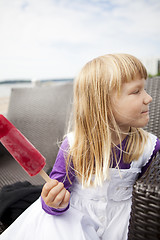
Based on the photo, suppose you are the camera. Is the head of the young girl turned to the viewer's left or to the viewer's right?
to the viewer's right

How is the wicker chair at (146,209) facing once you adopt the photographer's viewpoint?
facing the viewer and to the left of the viewer
